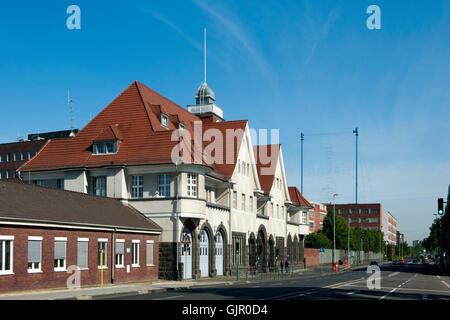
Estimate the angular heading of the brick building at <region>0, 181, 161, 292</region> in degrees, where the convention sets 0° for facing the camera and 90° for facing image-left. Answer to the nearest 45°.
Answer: approximately 315°
